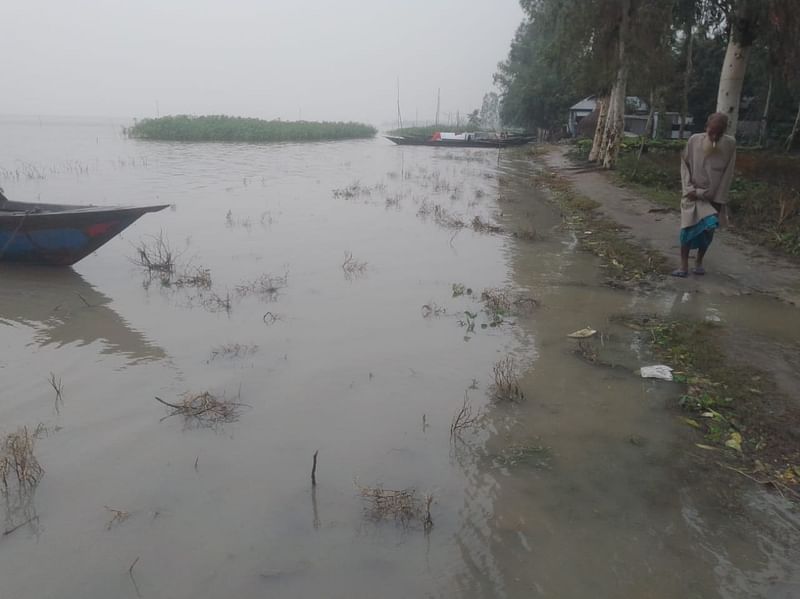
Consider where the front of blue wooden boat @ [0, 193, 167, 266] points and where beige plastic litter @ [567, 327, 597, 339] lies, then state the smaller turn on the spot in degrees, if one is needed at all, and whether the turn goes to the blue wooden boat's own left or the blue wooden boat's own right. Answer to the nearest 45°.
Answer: approximately 45° to the blue wooden boat's own right

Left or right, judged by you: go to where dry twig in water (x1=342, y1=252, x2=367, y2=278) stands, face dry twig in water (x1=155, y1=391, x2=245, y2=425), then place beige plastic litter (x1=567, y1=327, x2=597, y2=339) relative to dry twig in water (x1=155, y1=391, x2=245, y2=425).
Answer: left

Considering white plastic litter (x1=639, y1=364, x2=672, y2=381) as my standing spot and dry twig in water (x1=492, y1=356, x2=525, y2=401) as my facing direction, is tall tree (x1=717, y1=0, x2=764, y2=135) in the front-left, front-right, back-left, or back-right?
back-right

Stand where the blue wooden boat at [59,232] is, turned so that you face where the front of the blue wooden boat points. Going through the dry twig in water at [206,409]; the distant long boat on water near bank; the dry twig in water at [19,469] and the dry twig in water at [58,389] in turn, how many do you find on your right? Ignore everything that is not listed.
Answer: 3

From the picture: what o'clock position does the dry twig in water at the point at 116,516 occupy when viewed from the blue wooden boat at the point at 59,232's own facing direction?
The dry twig in water is roughly at 3 o'clock from the blue wooden boat.

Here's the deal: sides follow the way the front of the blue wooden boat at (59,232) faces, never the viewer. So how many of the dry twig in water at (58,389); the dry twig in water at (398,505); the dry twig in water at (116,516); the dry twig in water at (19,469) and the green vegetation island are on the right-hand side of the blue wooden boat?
4

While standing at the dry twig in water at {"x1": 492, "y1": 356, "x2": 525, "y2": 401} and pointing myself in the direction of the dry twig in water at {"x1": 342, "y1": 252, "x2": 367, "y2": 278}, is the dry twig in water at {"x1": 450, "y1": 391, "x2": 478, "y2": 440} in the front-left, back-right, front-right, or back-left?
back-left

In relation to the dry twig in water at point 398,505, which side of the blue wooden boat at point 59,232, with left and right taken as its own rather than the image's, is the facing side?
right

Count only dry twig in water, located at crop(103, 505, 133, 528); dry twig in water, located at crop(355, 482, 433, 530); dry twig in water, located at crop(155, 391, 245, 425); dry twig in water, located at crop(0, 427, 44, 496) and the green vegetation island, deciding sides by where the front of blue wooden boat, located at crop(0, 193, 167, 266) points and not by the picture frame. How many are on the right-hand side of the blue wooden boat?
4

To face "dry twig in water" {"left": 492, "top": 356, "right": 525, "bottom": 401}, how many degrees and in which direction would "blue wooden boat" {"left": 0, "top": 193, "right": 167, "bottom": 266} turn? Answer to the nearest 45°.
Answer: approximately 45° to its right

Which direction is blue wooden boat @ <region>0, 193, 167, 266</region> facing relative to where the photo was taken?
to the viewer's right

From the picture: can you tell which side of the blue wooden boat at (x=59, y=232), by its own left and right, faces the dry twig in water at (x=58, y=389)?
right

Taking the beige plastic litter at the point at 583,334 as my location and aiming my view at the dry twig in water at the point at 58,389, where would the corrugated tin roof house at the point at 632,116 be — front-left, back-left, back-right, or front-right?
back-right

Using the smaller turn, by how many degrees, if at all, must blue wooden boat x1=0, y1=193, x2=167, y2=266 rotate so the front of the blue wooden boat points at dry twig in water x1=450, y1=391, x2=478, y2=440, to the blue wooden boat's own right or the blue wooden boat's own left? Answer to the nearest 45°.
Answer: approximately 90° to the blue wooden boat's own right

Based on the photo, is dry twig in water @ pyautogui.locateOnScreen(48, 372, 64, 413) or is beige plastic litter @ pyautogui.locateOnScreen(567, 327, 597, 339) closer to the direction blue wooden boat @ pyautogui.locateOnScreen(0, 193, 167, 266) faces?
the beige plastic litter
